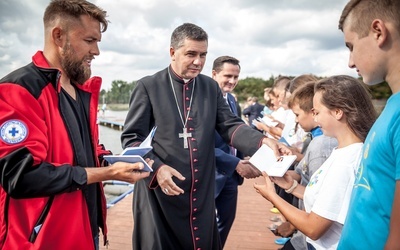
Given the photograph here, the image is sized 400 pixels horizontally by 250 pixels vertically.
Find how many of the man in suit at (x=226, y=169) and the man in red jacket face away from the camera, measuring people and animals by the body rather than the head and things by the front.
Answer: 0

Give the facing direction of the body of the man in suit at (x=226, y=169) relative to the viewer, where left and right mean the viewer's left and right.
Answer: facing the viewer and to the right of the viewer

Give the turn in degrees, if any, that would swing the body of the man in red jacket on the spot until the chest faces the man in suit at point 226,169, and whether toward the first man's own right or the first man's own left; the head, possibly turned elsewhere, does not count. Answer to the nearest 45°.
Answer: approximately 90° to the first man's own left

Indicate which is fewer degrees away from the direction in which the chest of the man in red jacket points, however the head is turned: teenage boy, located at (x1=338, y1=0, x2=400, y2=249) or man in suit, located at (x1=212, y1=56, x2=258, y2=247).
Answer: the teenage boy

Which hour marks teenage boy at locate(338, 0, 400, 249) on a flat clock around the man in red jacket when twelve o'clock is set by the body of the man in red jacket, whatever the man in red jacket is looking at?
The teenage boy is roughly at 12 o'clock from the man in red jacket.

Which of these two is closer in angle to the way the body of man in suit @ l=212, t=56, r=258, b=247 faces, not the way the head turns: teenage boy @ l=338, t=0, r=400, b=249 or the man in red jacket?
the teenage boy

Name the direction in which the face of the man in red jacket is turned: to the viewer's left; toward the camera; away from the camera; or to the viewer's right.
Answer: to the viewer's right

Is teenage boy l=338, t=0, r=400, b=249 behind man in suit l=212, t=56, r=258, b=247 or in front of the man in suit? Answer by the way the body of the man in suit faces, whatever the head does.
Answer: in front

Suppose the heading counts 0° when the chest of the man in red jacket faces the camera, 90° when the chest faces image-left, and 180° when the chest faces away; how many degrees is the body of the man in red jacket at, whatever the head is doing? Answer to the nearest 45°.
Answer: approximately 315°

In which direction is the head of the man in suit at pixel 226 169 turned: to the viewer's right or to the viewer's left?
to the viewer's right

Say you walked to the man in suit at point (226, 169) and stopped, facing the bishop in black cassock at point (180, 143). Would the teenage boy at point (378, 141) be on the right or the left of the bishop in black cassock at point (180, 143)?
left

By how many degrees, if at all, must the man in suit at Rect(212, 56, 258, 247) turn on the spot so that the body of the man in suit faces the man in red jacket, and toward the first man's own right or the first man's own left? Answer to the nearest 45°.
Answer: approximately 90° to the first man's own right
